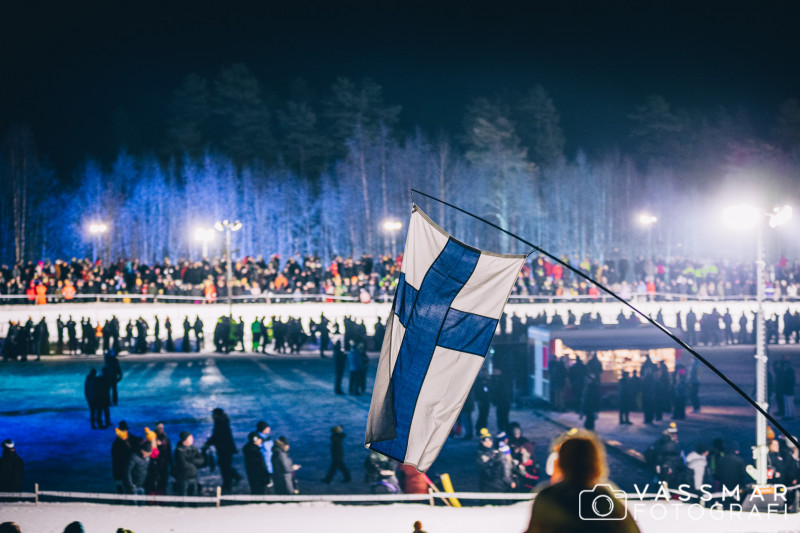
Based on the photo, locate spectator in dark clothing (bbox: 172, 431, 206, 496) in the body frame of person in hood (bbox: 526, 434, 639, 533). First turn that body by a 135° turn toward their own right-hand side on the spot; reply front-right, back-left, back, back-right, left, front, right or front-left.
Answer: back

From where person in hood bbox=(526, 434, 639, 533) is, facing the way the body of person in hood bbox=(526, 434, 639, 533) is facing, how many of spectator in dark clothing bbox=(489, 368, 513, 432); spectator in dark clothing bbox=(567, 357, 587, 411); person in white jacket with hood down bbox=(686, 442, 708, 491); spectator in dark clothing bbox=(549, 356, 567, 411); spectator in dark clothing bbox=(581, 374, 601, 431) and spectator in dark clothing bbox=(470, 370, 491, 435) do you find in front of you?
6

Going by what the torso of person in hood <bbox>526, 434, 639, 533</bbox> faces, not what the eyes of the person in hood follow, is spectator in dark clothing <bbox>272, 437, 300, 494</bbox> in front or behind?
in front

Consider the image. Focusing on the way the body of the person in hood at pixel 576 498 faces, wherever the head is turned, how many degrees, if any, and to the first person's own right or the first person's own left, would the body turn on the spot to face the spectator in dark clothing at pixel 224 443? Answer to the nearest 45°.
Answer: approximately 45° to the first person's own left

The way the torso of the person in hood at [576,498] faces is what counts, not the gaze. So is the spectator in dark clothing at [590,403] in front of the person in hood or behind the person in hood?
in front

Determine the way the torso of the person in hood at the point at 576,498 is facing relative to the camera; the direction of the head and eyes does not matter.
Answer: away from the camera

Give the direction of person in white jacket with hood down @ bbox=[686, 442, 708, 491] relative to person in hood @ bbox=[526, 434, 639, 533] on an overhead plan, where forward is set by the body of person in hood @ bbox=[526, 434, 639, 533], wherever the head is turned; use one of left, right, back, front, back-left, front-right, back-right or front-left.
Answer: front

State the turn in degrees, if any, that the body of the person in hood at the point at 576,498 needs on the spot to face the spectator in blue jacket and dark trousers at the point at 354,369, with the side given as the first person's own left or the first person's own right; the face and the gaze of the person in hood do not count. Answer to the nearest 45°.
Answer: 0° — they already face them

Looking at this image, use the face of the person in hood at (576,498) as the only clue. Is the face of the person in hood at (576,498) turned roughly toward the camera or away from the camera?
away from the camera

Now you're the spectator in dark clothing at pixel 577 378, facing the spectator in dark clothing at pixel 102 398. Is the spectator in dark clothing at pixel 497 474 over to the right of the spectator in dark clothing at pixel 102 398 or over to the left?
left

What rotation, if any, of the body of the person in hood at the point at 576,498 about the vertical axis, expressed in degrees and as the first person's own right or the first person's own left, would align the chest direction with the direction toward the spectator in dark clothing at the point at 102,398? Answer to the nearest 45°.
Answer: approximately 45° to the first person's own left
